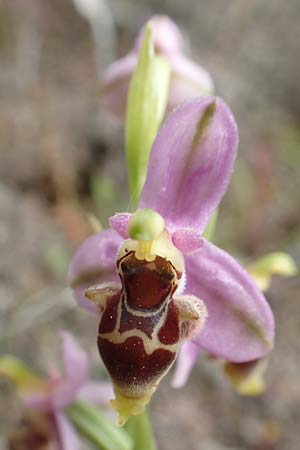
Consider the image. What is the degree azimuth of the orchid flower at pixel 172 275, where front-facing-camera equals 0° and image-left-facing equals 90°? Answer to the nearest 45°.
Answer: approximately 0°

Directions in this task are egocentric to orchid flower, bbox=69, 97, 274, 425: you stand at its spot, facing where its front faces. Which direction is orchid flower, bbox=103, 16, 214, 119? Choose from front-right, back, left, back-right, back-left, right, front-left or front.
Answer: back
